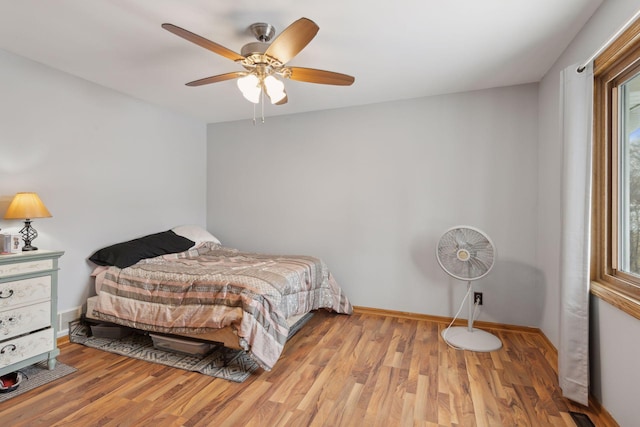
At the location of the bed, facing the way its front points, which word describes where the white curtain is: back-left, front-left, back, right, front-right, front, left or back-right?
front

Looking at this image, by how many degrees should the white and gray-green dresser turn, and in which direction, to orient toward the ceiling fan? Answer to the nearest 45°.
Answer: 0° — it already faces it

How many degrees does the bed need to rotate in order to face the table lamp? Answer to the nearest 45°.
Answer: approximately 135° to its right

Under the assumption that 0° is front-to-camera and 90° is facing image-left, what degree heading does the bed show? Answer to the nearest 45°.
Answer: approximately 315°

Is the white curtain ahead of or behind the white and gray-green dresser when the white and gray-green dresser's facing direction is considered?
ahead

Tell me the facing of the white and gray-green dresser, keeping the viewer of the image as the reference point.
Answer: facing the viewer and to the right of the viewer

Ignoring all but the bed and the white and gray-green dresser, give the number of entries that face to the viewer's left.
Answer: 0
